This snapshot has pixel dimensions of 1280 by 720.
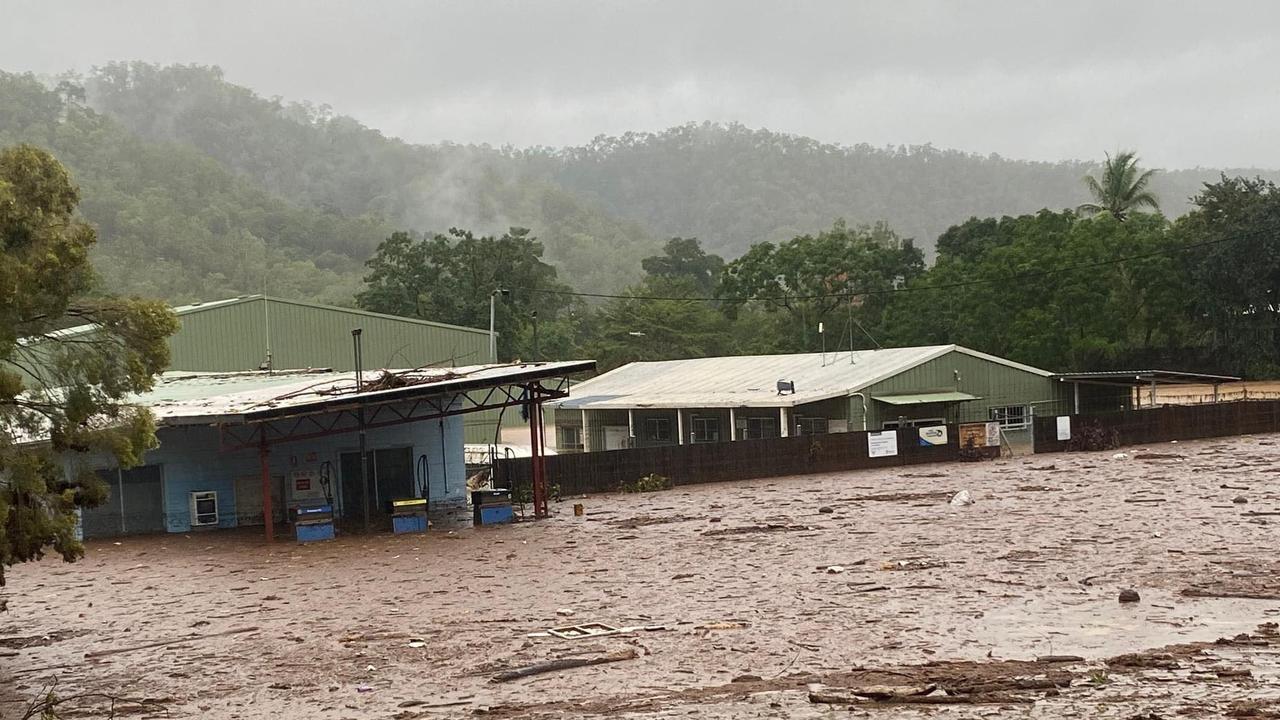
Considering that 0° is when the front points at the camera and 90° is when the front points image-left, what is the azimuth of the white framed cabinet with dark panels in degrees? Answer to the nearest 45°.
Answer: approximately 0°

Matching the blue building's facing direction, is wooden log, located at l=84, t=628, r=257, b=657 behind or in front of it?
in front

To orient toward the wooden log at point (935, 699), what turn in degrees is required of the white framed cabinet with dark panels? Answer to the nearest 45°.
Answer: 0° — it already faces it

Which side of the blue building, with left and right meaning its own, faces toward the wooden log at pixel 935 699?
front

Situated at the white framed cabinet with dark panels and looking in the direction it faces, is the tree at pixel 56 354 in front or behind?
in front

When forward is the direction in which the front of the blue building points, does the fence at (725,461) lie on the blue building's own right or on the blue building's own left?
on the blue building's own left

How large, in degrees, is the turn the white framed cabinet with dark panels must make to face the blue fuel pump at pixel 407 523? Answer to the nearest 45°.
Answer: approximately 45° to its left

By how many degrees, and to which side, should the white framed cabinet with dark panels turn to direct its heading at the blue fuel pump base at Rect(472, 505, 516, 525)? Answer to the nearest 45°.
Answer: approximately 45° to its left

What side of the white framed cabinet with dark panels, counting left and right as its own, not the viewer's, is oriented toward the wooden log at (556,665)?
front

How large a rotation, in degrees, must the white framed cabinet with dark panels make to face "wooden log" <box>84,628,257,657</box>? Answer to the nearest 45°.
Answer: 0° — it already faces it

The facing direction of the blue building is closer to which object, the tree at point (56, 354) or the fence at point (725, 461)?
the tree
